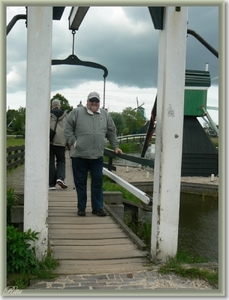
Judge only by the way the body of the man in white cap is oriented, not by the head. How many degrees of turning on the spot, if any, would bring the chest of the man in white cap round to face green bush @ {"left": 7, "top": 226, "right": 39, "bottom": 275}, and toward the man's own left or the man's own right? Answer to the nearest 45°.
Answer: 0° — they already face it

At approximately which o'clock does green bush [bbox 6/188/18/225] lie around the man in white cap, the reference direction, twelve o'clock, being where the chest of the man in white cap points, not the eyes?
The green bush is roughly at 4 o'clock from the man in white cap.

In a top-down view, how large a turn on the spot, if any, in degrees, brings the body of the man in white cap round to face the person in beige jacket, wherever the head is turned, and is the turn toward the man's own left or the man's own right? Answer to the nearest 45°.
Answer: approximately 180°

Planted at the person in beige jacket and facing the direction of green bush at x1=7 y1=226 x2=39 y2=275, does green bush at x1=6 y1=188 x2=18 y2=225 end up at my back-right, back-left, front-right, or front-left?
front-right

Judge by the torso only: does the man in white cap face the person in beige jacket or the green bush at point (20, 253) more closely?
the green bush

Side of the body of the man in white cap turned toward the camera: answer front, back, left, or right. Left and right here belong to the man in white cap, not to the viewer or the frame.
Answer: front
